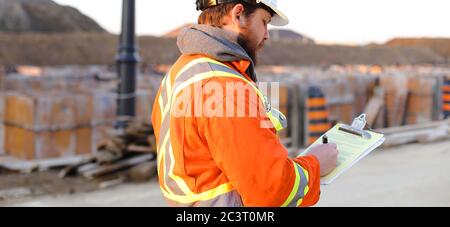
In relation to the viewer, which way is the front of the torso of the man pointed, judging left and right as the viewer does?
facing away from the viewer and to the right of the viewer

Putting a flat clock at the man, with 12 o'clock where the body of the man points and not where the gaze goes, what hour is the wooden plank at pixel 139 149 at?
The wooden plank is roughly at 10 o'clock from the man.

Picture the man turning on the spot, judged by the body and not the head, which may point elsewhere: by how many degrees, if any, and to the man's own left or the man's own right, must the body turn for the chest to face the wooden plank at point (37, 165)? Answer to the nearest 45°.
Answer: approximately 90° to the man's own left

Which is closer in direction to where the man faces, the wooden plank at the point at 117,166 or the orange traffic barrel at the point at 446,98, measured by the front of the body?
the orange traffic barrel

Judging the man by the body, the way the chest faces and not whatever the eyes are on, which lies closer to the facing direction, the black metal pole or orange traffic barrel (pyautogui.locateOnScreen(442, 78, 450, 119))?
the orange traffic barrel

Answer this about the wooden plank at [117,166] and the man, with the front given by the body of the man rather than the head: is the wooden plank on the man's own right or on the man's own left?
on the man's own left

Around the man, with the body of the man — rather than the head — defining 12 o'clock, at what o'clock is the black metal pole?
The black metal pole is roughly at 10 o'clock from the man.
